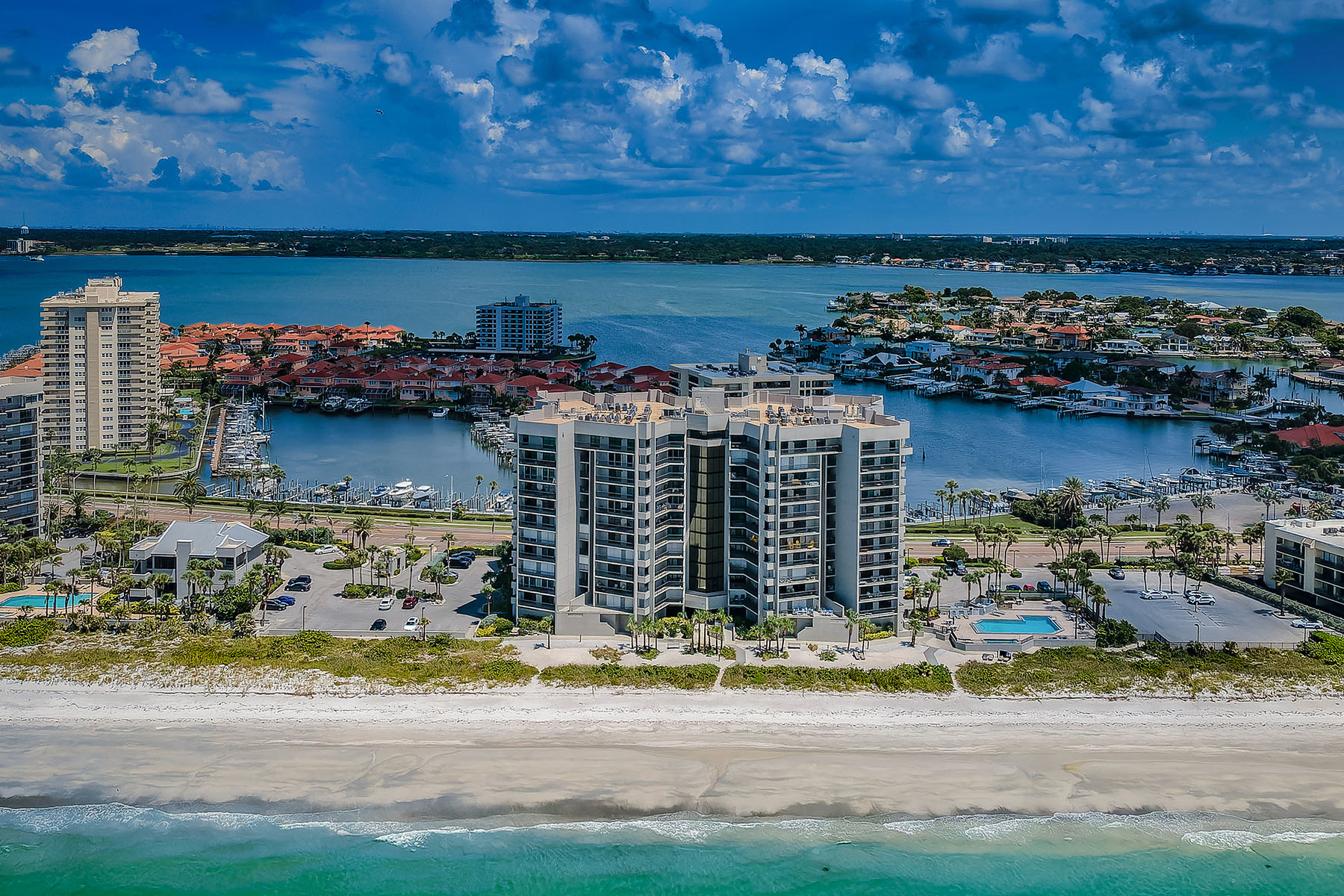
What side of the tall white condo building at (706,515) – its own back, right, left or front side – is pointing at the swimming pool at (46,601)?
right

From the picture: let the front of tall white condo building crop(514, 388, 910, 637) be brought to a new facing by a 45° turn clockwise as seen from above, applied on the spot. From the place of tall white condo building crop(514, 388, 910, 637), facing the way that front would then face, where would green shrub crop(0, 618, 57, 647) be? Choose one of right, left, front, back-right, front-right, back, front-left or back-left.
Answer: front-right

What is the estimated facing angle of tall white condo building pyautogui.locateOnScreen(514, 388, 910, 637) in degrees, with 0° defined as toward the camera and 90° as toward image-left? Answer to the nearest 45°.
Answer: approximately 0°

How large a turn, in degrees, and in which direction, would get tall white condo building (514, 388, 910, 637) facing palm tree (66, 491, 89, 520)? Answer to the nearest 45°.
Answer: approximately 135° to its right

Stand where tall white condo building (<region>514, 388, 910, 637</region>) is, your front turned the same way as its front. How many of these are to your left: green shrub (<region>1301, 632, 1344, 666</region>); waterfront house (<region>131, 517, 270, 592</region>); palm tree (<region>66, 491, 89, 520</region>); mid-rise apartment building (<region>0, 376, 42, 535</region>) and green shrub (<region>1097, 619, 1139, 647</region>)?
2

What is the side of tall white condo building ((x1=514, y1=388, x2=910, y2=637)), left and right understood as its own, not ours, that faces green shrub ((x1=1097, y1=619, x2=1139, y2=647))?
left

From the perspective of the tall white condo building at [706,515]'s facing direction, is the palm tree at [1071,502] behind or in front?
behind

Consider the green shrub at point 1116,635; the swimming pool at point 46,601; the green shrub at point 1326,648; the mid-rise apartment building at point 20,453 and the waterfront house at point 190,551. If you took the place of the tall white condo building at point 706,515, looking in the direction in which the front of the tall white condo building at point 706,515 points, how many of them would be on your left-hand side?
2

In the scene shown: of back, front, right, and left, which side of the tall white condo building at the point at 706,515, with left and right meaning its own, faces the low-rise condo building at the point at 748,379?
back
